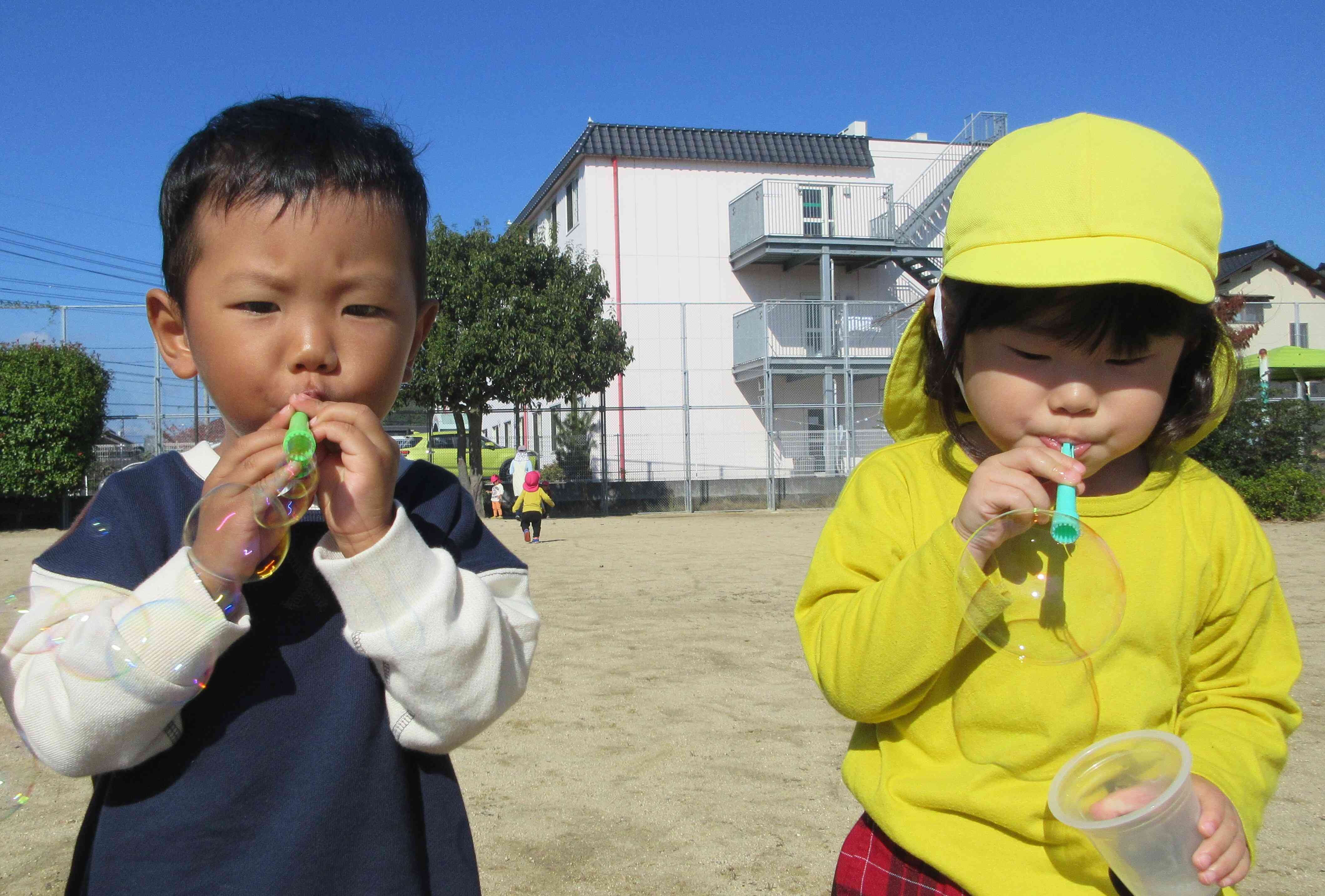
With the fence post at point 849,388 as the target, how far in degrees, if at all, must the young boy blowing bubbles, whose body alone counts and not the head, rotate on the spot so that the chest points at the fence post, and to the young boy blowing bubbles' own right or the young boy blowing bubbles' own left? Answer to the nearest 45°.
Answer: approximately 135° to the young boy blowing bubbles' own left

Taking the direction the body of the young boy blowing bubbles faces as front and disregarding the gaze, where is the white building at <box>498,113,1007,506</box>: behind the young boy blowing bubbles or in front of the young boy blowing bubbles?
behind

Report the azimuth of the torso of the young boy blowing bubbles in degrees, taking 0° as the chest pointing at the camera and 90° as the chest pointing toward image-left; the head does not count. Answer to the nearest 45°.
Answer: approximately 0°

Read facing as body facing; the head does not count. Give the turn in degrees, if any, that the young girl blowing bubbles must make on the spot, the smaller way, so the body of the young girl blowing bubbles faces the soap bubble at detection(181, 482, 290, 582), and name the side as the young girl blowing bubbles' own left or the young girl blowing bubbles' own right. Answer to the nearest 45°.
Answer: approximately 45° to the young girl blowing bubbles' own right

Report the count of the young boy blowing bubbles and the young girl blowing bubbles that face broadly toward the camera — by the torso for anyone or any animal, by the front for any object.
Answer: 2

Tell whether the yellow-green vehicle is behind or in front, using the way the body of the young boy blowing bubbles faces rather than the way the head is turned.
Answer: behind

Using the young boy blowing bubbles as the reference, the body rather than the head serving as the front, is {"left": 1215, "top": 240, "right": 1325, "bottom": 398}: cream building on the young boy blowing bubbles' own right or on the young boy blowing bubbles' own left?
on the young boy blowing bubbles' own left

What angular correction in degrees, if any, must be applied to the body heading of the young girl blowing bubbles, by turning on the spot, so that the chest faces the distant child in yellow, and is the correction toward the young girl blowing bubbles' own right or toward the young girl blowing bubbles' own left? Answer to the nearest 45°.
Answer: approximately 135° to the young girl blowing bubbles' own right

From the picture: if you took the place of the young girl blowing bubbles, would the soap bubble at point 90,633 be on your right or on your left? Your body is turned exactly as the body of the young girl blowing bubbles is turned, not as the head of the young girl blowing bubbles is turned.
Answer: on your right
